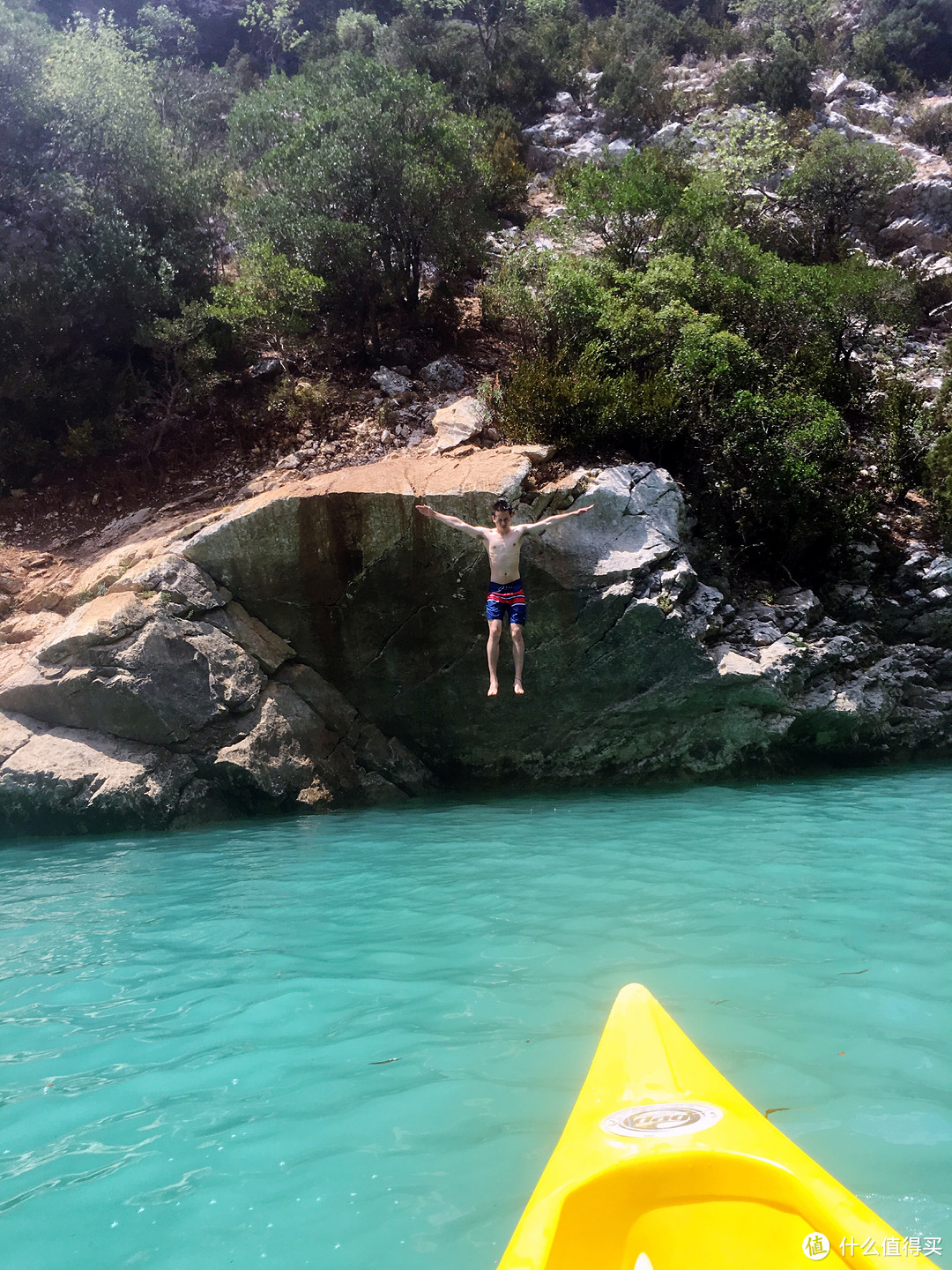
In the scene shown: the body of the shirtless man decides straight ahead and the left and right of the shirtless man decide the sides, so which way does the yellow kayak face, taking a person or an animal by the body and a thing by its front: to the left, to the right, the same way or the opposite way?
the opposite way

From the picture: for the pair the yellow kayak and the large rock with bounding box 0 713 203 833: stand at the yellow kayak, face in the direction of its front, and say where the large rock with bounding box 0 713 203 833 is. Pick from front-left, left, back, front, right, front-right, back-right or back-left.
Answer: front-left

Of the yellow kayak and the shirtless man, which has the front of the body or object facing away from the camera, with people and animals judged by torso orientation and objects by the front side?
the yellow kayak

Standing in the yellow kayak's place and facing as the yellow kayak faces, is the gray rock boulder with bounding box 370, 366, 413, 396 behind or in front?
in front

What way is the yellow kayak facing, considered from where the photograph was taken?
facing away from the viewer

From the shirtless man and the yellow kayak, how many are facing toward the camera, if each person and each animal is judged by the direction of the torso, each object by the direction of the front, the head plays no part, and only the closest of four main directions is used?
1

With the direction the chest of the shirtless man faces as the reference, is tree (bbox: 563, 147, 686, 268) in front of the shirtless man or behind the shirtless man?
behind

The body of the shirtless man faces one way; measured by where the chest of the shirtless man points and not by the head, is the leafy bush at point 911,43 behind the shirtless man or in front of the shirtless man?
behind

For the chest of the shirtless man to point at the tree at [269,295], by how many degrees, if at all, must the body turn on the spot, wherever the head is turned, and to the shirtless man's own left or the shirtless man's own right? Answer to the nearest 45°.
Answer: approximately 135° to the shirtless man's own right
